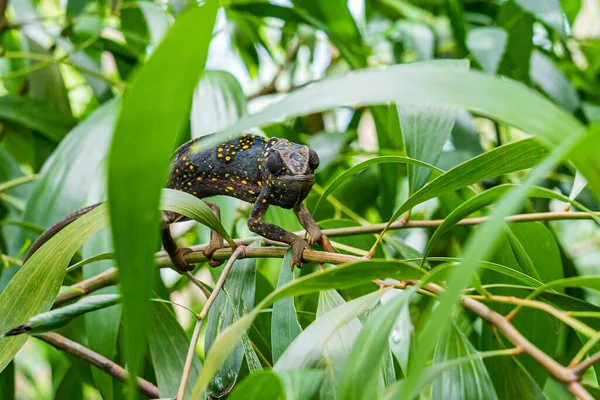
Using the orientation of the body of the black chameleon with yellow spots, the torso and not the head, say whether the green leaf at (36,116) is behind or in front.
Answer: behind
